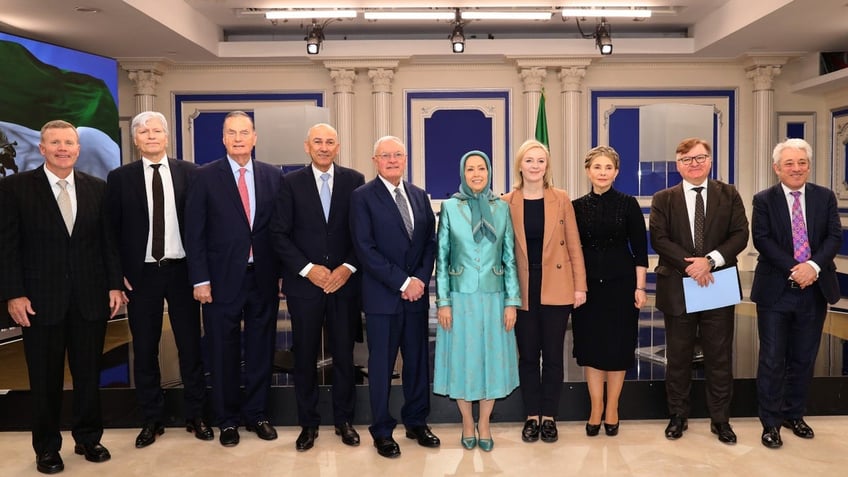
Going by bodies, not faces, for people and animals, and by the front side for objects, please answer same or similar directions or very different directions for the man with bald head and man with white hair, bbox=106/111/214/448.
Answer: same or similar directions

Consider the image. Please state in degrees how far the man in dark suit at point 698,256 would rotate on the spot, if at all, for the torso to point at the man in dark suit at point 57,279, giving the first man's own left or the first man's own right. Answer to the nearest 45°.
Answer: approximately 45° to the first man's own right

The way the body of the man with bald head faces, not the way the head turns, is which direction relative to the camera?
toward the camera

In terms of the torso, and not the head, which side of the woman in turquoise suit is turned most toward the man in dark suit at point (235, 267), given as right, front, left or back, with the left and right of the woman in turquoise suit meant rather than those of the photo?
right

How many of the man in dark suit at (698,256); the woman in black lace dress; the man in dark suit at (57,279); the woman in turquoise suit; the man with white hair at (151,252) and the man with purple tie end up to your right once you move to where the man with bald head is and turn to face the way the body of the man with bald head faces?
2

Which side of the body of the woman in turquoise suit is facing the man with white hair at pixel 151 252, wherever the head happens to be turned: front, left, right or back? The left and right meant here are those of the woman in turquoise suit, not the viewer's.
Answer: right

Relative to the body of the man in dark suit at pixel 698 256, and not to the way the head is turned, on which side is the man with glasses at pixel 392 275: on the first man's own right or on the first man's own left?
on the first man's own right

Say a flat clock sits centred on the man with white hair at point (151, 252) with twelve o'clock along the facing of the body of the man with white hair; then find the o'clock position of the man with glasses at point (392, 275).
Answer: The man with glasses is roughly at 10 o'clock from the man with white hair.

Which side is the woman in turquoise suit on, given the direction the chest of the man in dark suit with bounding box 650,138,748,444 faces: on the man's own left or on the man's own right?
on the man's own right

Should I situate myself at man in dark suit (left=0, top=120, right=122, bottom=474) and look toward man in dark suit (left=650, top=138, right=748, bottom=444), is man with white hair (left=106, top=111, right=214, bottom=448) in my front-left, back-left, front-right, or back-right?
front-left

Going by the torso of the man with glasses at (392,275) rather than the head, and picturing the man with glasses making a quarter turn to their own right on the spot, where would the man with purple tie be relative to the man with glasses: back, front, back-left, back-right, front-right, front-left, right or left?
back-left

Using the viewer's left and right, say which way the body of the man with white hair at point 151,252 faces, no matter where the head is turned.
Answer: facing the viewer
